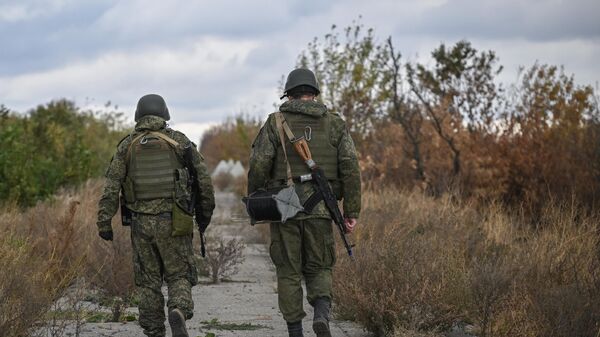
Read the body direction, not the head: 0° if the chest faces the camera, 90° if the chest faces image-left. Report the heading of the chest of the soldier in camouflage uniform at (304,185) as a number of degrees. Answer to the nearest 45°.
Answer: approximately 180°

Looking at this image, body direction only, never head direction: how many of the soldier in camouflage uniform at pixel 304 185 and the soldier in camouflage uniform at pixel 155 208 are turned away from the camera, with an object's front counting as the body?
2

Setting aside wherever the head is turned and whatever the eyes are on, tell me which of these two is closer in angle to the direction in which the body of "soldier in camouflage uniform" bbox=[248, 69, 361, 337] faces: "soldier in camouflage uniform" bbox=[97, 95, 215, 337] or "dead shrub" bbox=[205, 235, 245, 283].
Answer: the dead shrub

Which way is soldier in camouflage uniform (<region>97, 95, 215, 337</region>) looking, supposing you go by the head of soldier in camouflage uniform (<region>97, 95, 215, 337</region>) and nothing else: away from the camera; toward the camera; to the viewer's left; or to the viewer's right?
away from the camera

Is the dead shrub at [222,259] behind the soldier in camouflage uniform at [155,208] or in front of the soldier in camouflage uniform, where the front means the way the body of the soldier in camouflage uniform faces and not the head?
in front

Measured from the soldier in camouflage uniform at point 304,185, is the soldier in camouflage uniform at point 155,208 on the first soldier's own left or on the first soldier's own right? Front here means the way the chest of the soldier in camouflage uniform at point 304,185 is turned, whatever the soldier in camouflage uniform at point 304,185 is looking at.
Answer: on the first soldier's own left

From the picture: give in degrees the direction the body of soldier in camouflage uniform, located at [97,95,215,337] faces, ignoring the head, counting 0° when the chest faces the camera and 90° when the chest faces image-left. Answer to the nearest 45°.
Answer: approximately 180°

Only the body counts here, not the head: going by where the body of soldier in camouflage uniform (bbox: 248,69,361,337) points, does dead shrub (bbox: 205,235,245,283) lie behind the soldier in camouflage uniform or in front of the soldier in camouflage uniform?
in front

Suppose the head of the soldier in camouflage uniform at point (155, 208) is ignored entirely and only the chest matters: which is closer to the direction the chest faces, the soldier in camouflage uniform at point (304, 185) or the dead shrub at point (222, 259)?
the dead shrub

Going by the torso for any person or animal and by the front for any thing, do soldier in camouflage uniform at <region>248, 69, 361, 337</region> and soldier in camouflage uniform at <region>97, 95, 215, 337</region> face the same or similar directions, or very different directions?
same or similar directions

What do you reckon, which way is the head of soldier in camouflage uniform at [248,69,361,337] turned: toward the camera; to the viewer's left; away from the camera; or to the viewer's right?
away from the camera

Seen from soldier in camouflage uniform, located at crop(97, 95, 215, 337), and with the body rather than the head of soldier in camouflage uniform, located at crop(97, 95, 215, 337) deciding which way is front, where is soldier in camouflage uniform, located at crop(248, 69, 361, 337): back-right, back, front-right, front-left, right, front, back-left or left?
right
